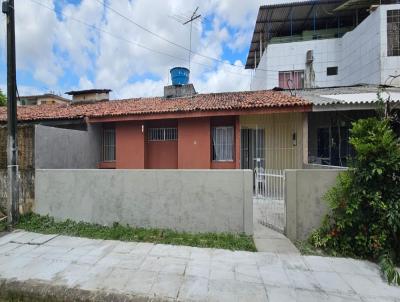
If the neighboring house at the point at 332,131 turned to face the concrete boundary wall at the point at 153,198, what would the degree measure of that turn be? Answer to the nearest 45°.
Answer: approximately 45° to its right

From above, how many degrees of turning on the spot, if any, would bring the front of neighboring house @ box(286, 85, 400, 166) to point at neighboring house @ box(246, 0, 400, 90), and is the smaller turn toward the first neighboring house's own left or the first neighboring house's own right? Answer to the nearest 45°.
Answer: approximately 180°

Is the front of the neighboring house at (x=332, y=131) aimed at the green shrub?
yes

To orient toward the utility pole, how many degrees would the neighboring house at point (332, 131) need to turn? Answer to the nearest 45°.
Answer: approximately 45° to its right

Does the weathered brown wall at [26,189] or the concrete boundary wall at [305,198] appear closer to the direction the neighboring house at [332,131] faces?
the concrete boundary wall

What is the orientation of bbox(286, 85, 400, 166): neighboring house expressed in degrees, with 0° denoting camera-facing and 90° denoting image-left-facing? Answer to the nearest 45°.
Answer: approximately 0°

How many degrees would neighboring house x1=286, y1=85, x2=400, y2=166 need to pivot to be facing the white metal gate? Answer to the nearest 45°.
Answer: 0° — it already faces it

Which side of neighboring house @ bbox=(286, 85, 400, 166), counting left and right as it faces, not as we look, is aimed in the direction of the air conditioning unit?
back

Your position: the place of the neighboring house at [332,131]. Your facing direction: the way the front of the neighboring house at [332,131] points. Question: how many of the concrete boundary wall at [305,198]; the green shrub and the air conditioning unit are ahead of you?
2

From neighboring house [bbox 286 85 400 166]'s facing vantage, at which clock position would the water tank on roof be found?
The water tank on roof is roughly at 3 o'clock from the neighboring house.

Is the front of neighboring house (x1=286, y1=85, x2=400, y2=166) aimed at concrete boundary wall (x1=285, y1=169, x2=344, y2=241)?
yes
